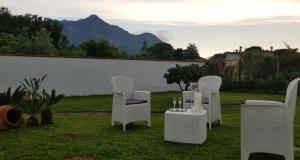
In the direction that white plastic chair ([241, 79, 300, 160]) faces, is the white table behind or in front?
in front

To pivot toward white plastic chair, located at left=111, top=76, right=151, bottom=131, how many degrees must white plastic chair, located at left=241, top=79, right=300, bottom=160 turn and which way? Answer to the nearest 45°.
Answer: approximately 45° to its right

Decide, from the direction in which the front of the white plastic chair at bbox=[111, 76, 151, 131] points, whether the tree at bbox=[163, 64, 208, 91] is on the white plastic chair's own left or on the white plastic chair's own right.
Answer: on the white plastic chair's own left

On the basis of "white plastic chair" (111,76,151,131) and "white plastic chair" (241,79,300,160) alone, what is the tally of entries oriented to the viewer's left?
1

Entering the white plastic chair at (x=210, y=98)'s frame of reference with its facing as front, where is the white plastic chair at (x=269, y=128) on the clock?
the white plastic chair at (x=269, y=128) is roughly at 10 o'clock from the white plastic chair at (x=210, y=98).

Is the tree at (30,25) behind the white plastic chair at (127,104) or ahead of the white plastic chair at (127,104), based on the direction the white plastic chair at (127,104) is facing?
behind

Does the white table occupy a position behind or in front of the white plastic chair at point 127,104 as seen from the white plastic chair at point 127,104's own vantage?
in front

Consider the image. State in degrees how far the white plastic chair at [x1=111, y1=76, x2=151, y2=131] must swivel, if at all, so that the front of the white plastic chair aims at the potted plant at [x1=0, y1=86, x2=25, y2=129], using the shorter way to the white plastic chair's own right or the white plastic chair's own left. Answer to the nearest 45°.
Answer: approximately 135° to the white plastic chair's own right

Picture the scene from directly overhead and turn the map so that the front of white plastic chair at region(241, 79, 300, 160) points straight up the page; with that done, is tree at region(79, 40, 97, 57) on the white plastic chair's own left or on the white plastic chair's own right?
on the white plastic chair's own right

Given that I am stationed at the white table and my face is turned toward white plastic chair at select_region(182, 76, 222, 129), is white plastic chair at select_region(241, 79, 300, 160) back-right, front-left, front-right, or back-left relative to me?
back-right

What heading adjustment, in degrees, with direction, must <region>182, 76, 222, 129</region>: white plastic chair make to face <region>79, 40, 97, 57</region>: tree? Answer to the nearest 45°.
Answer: approximately 90° to its right

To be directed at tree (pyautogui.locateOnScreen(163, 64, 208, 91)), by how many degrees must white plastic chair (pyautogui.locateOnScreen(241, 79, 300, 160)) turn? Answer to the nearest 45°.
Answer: approximately 90° to its right

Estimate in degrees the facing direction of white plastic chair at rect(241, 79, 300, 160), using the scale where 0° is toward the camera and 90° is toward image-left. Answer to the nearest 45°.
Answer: approximately 90°

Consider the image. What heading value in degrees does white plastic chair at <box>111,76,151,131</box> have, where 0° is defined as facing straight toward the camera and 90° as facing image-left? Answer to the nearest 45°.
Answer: approximately 315°
